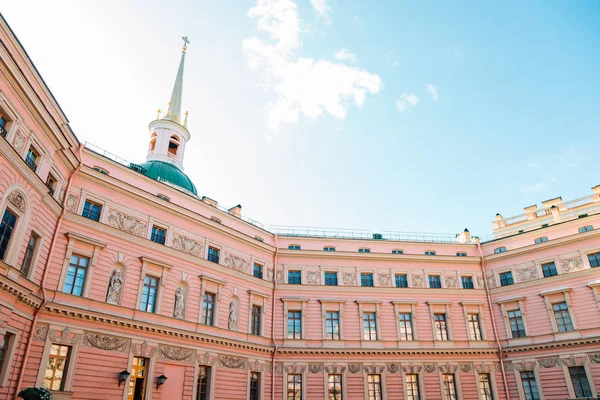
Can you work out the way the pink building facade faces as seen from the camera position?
facing the viewer
